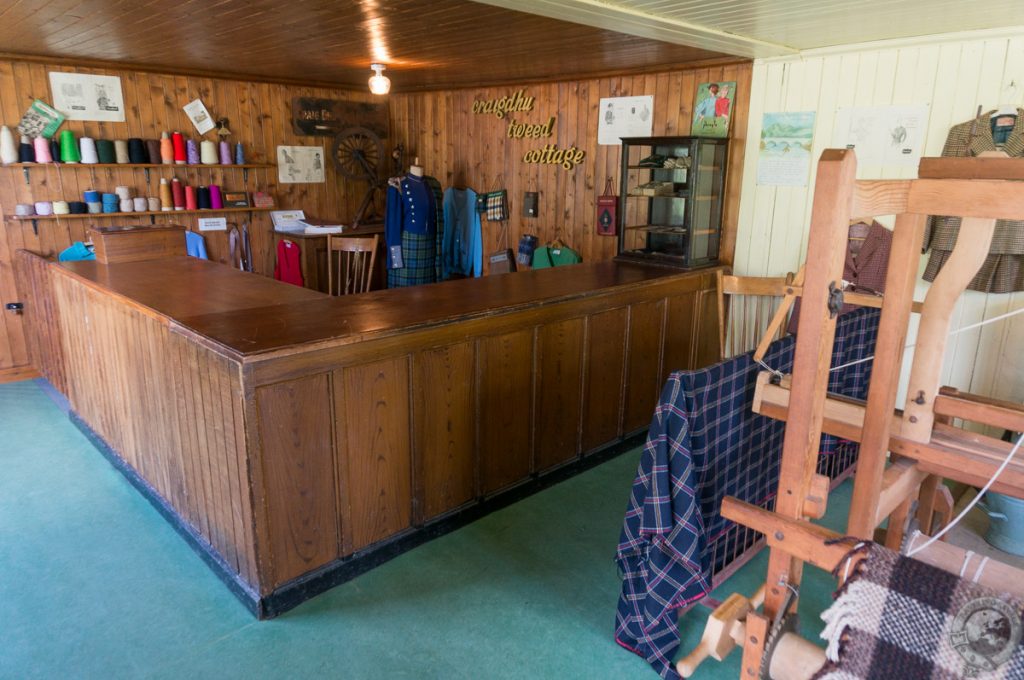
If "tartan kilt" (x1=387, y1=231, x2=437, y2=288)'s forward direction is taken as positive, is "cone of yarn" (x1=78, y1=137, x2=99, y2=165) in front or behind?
in front

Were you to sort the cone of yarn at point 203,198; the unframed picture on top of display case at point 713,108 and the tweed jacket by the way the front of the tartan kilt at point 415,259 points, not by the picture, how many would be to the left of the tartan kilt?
2

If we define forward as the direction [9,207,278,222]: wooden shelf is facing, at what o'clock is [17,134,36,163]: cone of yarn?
The cone of yarn is roughly at 4 o'clock from the wooden shelf.

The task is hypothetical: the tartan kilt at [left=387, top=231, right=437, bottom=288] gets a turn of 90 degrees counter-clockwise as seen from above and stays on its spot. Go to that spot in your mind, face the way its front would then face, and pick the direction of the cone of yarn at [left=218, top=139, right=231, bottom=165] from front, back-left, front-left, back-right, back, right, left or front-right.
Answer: back-right

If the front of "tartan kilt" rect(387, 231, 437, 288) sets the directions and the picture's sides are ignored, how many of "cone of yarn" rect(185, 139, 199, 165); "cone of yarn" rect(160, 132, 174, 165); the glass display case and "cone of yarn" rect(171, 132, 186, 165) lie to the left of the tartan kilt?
1

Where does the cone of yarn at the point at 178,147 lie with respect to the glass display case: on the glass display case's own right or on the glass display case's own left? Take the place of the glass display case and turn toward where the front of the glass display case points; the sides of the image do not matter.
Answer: on the glass display case's own right

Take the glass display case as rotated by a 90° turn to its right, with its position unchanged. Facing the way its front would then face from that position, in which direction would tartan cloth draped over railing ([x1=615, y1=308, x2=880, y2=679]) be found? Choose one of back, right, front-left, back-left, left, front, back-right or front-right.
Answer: back-left
